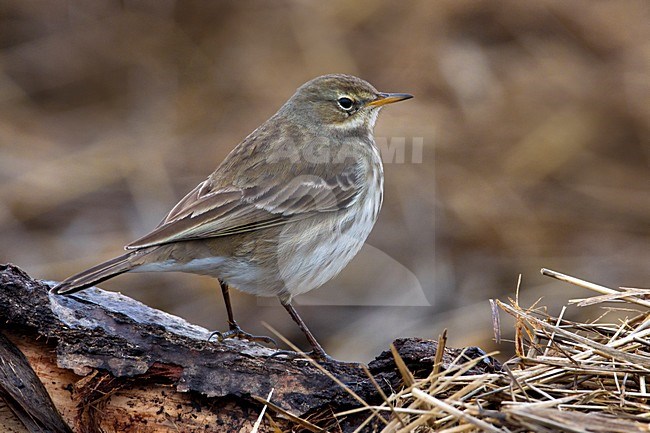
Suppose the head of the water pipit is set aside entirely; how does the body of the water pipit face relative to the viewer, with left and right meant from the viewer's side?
facing to the right of the viewer
